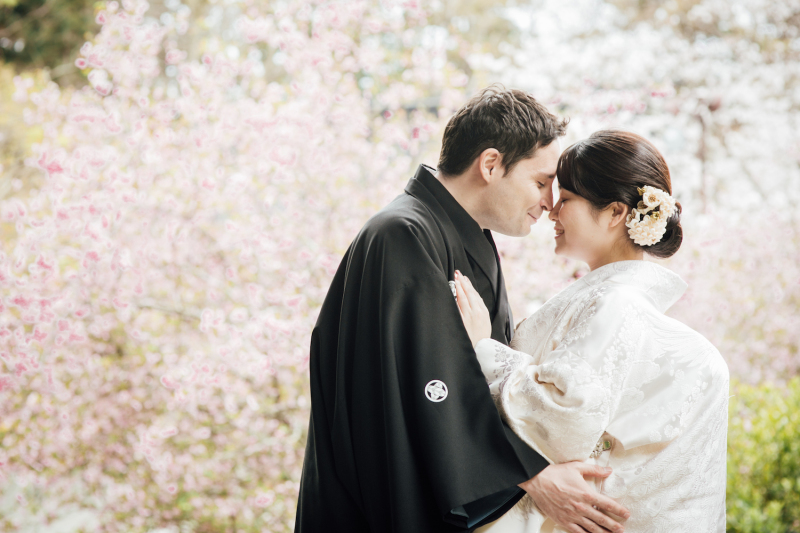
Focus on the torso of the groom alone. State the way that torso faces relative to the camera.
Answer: to the viewer's right

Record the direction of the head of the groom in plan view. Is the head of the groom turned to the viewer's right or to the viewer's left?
to the viewer's right

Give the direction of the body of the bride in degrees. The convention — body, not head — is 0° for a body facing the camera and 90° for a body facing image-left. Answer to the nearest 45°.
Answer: approximately 90°

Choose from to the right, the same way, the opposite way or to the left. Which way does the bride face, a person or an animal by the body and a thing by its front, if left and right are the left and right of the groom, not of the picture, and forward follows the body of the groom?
the opposite way
